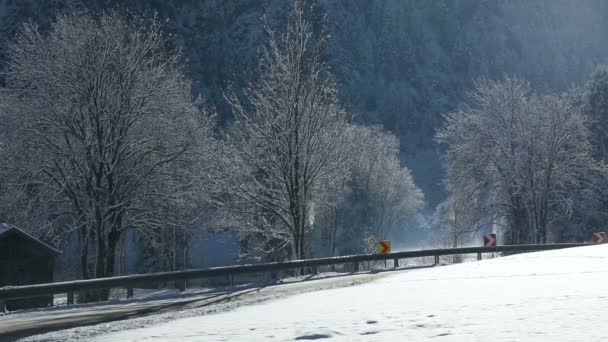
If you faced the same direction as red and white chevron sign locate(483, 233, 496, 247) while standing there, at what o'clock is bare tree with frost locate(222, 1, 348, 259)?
The bare tree with frost is roughly at 2 o'clock from the red and white chevron sign.

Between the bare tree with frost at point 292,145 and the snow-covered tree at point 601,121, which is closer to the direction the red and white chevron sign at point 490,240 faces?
the bare tree with frost

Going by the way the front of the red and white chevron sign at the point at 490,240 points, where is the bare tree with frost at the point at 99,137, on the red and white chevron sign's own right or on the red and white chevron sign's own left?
on the red and white chevron sign's own right

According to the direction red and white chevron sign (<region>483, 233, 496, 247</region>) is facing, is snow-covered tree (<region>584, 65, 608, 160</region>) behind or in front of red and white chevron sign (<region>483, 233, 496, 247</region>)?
behind

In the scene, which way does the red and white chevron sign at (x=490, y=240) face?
toward the camera

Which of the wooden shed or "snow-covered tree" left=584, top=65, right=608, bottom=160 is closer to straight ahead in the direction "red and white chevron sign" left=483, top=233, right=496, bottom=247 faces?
the wooden shed

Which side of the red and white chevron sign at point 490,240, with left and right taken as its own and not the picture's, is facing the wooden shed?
right
